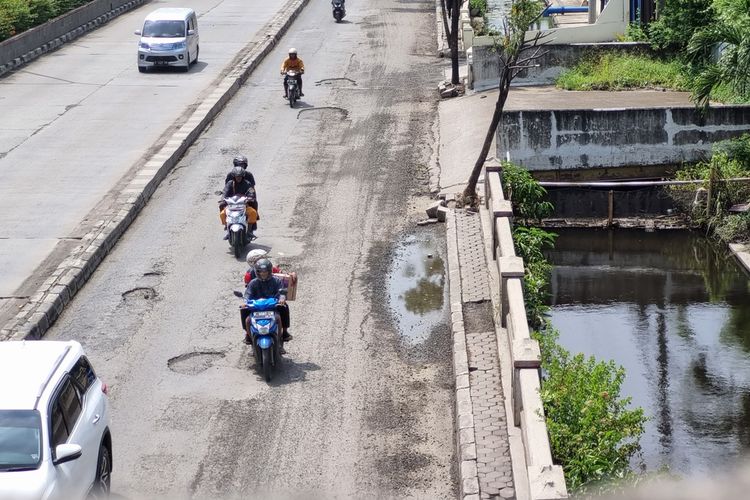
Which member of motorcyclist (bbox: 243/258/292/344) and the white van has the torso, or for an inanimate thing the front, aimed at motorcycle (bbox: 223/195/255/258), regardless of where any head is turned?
the white van

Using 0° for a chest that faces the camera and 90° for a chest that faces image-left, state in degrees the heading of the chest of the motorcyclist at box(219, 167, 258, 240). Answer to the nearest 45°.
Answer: approximately 0°

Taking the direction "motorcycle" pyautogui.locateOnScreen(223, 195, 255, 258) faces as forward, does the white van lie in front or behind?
behind

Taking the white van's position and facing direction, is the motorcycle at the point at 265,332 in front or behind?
in front

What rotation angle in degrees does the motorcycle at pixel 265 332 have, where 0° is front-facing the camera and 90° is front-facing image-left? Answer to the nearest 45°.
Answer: approximately 0°

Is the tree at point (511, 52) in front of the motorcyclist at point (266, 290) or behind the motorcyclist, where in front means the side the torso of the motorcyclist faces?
behind

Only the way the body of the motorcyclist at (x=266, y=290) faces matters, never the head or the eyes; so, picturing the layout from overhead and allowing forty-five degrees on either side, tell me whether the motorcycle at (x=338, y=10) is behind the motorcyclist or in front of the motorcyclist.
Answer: behind

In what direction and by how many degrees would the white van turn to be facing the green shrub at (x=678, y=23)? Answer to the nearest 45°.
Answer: approximately 45° to its left

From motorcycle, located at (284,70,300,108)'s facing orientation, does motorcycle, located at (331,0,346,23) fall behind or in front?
behind

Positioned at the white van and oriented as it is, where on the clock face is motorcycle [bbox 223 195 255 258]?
The motorcycle is roughly at 12 o'clock from the white van.
